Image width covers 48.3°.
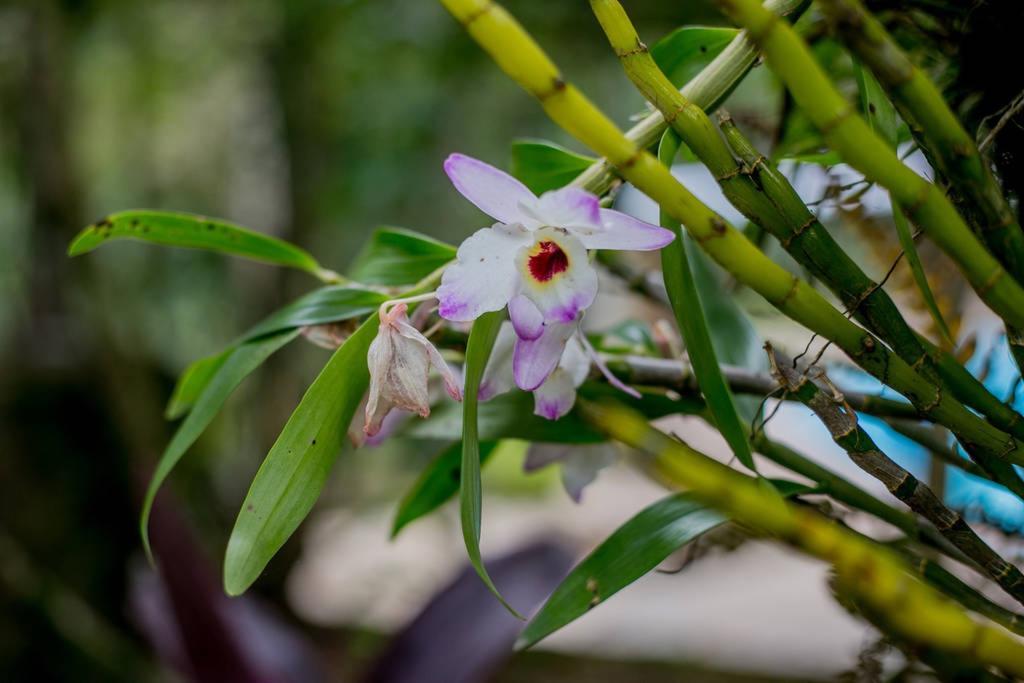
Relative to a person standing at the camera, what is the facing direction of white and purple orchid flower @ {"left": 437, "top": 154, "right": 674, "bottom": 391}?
facing the viewer
